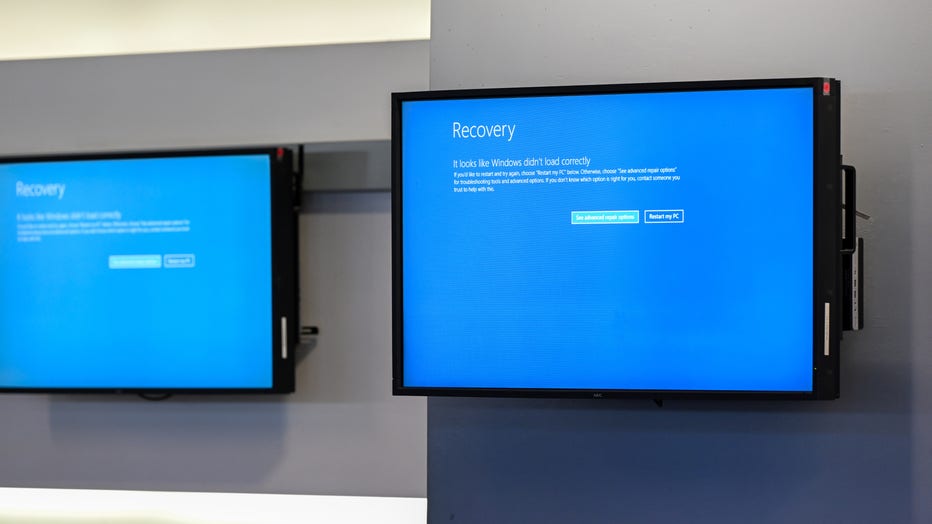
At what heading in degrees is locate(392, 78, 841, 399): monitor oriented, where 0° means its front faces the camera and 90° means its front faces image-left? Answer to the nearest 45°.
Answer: approximately 45°
